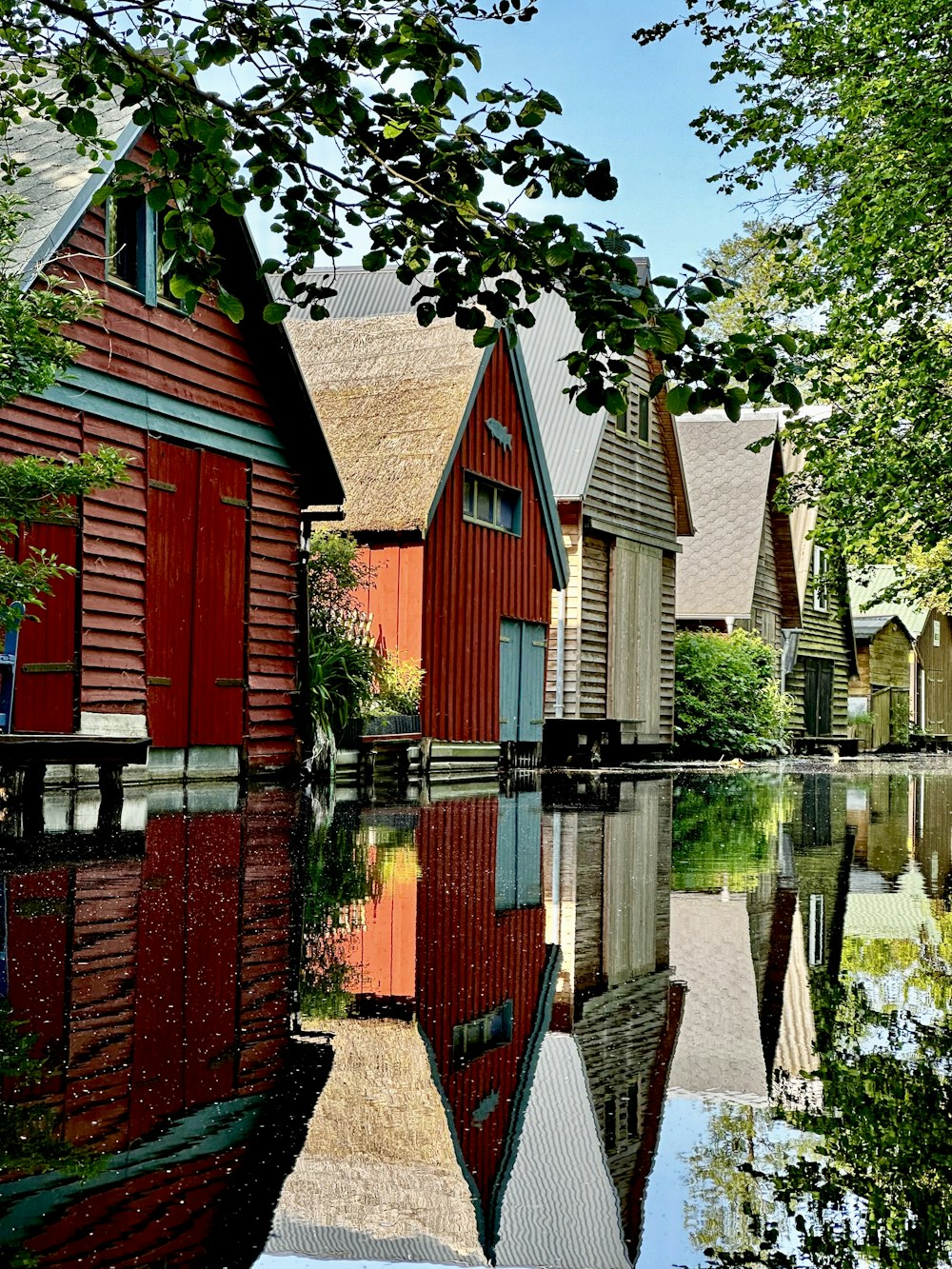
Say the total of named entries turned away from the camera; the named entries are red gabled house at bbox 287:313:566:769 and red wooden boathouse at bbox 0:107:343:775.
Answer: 0

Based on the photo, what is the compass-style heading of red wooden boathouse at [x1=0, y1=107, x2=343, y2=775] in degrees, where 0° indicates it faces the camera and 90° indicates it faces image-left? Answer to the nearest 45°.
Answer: approximately 315°

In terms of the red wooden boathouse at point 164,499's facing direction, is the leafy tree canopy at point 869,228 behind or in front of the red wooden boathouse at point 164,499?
in front

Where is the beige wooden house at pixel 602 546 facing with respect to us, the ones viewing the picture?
facing the viewer and to the right of the viewer

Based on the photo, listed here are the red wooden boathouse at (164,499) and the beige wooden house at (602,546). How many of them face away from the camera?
0

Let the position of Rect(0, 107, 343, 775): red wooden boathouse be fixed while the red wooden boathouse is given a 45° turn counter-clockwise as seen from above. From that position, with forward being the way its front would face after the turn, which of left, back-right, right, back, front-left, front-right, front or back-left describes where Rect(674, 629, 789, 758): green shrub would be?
front-left

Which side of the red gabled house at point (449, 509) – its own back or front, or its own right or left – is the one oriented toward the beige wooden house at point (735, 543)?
left

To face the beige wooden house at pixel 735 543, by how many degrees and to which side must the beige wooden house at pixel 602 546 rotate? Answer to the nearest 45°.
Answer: approximately 90° to its left

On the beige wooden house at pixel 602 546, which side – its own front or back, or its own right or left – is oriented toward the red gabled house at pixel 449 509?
right

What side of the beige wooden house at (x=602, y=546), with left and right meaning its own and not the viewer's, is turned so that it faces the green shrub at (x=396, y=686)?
right

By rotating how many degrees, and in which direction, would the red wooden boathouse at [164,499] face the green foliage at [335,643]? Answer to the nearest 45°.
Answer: approximately 90° to its left

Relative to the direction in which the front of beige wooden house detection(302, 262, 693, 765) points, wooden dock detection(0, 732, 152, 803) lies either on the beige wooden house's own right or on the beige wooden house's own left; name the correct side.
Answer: on the beige wooden house's own right

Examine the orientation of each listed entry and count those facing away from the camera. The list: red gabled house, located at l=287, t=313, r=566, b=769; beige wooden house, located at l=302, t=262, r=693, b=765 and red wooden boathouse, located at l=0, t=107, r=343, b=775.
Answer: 0
